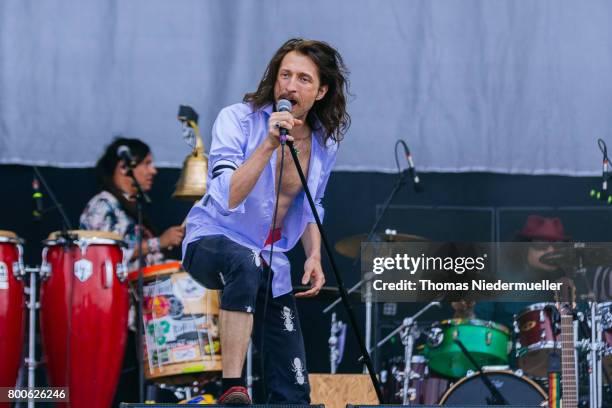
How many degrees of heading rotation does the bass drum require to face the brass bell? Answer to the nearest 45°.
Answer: approximately 90° to its right

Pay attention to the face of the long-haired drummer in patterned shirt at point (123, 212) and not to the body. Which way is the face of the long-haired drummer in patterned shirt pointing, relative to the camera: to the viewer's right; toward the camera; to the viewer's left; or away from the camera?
to the viewer's right

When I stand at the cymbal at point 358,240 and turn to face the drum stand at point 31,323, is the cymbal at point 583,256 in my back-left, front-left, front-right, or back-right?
back-left

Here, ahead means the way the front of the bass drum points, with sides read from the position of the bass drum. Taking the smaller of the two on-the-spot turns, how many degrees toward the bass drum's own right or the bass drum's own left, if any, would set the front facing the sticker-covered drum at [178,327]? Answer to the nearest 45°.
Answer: approximately 90° to the bass drum's own right

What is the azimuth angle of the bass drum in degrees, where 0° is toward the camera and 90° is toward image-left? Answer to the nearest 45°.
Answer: approximately 0°
